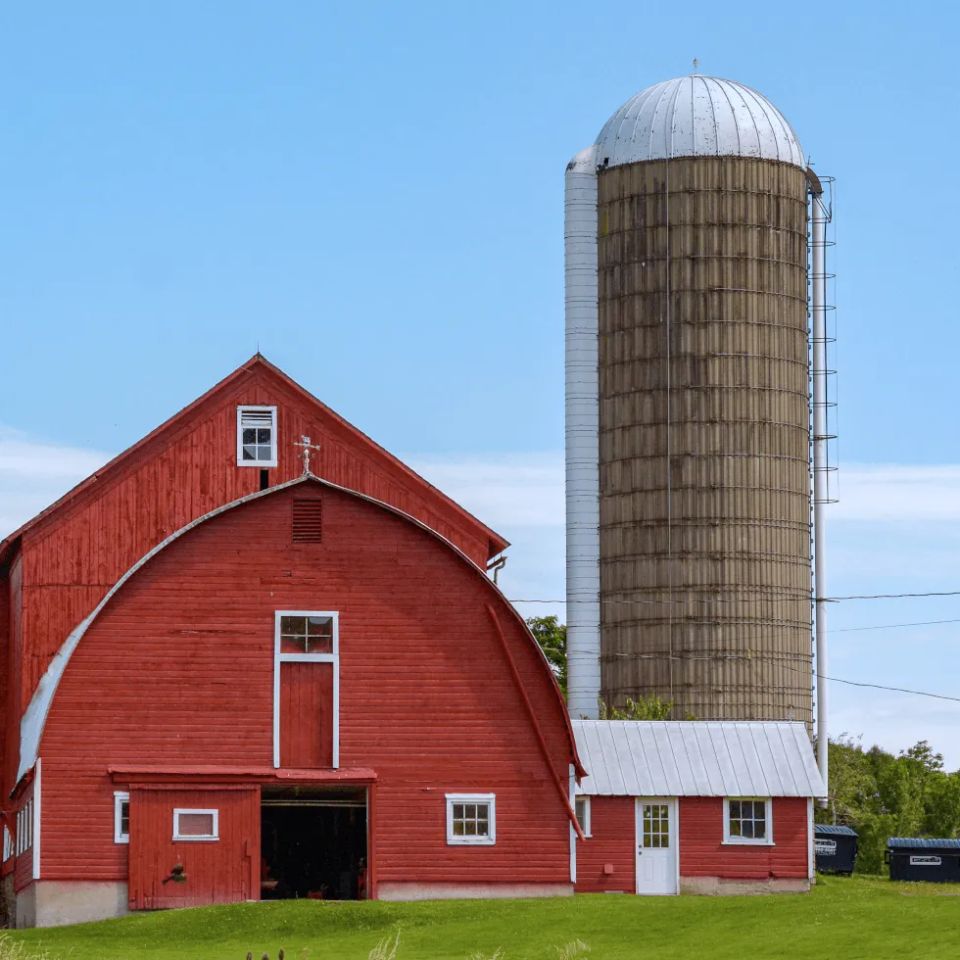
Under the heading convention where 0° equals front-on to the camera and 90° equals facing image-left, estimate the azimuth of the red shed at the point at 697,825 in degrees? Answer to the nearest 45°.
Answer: approximately 0°
